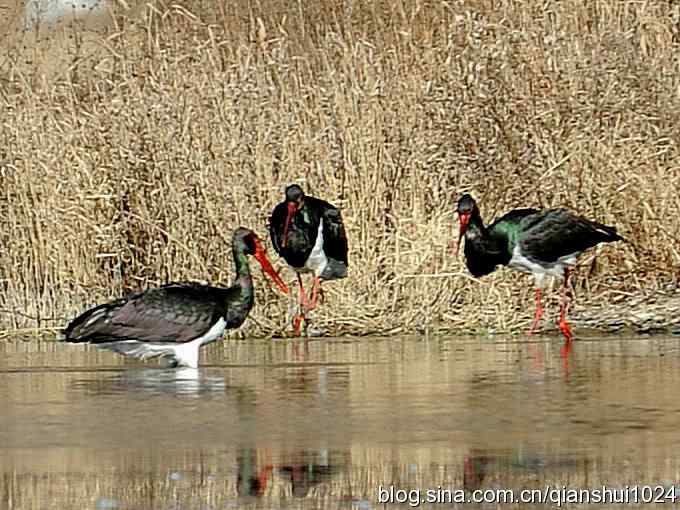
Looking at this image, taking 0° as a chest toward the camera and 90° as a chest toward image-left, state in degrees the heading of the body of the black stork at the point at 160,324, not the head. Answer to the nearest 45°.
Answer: approximately 270°

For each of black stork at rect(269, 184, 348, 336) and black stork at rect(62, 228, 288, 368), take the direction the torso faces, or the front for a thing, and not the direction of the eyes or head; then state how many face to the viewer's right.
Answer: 1

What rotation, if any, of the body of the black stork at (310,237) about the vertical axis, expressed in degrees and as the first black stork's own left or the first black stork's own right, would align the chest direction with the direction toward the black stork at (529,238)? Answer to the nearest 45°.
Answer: approximately 135° to the first black stork's own left

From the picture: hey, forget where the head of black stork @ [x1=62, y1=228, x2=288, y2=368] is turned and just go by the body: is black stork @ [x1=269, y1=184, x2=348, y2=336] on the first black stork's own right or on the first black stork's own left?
on the first black stork's own left

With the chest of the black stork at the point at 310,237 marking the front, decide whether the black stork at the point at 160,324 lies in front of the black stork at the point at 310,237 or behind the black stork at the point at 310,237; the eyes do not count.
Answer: in front

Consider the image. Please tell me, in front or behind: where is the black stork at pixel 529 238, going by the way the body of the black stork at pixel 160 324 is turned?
in front

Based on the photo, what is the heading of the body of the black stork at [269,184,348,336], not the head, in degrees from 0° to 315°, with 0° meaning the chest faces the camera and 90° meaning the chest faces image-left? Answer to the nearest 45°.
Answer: approximately 45°
